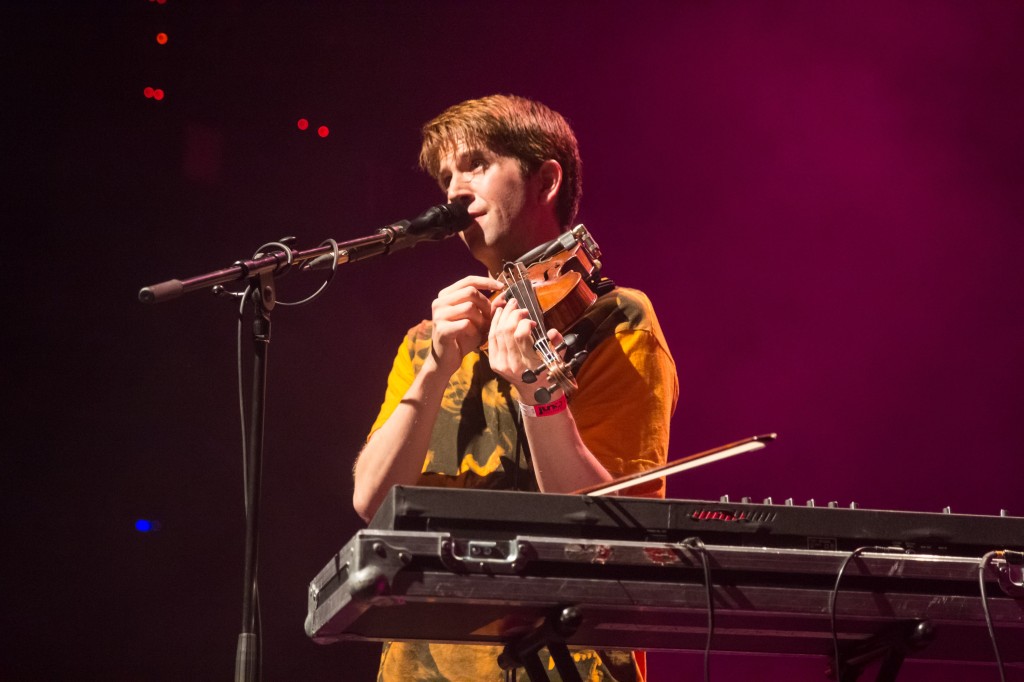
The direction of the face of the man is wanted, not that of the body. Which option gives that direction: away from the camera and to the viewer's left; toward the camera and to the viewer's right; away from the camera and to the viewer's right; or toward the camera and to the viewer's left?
toward the camera and to the viewer's left

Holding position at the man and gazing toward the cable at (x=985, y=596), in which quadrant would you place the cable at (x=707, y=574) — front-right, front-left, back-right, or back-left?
front-right

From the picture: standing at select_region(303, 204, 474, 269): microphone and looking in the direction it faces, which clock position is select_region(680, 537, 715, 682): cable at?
The cable is roughly at 2 o'clock from the microphone.

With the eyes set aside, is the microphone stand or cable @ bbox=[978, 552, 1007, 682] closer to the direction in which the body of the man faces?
the microphone stand

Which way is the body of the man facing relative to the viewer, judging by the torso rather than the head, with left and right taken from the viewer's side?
facing the viewer and to the left of the viewer

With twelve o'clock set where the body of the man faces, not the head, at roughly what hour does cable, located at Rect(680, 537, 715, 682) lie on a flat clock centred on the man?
The cable is roughly at 10 o'clock from the man.

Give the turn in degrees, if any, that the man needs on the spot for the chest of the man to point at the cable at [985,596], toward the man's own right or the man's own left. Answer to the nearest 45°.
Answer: approximately 90° to the man's own left

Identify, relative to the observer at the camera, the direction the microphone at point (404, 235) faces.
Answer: facing to the right of the viewer
